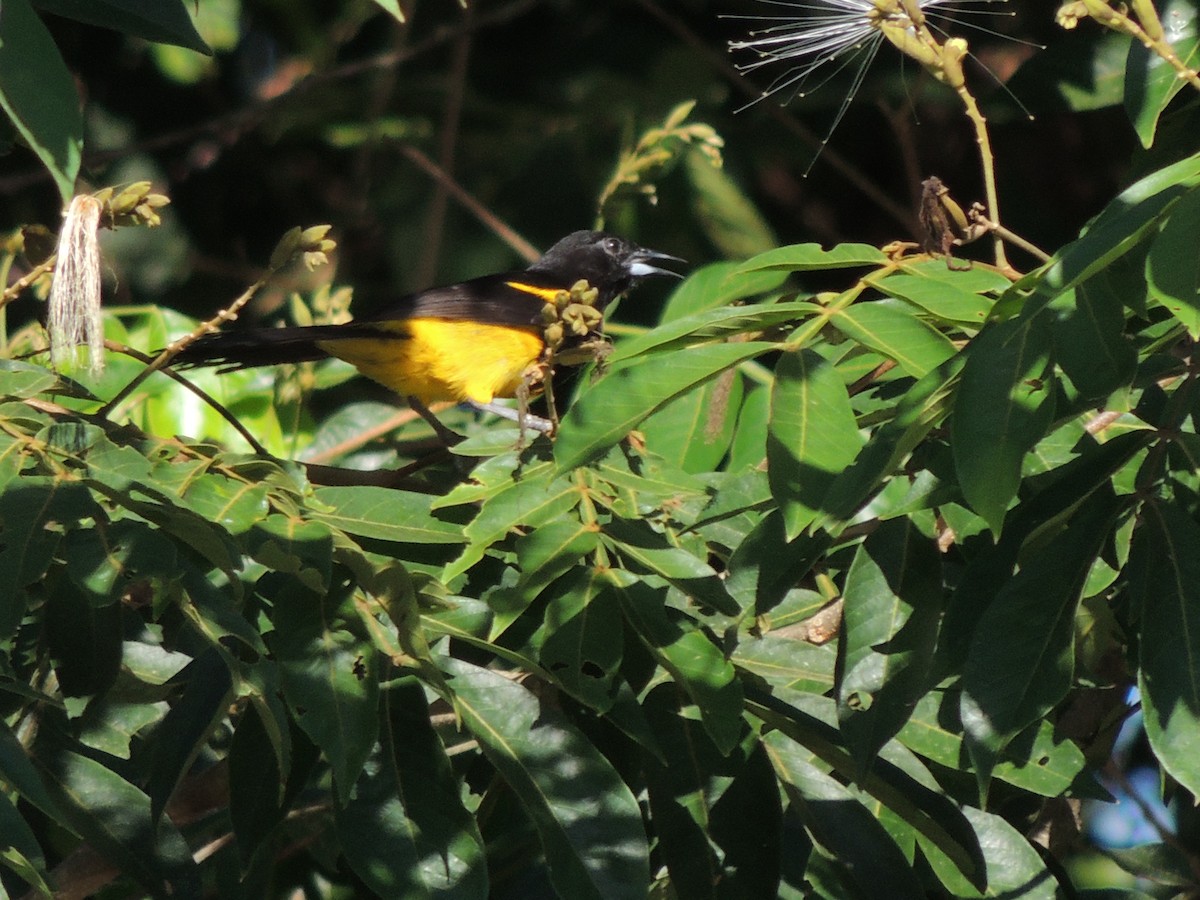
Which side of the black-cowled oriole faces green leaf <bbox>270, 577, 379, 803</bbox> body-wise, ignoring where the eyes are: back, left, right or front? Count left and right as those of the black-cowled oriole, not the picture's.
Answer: right

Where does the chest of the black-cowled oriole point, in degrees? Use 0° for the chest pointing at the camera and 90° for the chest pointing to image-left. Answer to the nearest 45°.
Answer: approximately 270°

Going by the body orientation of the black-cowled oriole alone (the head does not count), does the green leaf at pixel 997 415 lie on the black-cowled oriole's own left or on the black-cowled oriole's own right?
on the black-cowled oriole's own right

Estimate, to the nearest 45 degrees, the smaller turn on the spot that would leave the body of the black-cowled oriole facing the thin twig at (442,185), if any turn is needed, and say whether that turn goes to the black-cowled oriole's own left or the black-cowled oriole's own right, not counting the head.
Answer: approximately 90° to the black-cowled oriole's own left

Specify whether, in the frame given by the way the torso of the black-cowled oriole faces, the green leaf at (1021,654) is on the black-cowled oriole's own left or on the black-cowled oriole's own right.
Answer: on the black-cowled oriole's own right

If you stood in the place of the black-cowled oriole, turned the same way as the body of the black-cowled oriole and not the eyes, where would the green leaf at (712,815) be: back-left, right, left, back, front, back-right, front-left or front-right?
right

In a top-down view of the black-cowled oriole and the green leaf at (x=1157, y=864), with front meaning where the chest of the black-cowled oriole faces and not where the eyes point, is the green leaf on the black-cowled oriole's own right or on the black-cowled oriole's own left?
on the black-cowled oriole's own right

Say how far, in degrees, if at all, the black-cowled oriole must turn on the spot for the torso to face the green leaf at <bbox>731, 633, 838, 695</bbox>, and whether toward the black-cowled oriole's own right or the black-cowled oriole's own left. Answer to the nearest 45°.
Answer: approximately 90° to the black-cowled oriole's own right

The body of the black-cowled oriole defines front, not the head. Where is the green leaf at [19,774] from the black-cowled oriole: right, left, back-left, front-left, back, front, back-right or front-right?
right

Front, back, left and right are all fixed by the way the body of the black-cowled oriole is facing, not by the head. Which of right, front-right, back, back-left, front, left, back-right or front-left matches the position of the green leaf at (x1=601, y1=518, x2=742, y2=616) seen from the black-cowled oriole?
right

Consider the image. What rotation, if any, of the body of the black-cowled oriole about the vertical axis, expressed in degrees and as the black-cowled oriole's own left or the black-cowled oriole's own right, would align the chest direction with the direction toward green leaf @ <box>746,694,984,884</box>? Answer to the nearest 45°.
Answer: approximately 90° to the black-cowled oriole's own right

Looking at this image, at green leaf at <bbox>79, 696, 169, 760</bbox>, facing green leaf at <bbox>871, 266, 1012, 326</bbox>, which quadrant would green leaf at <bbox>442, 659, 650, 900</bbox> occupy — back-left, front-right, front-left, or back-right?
front-right

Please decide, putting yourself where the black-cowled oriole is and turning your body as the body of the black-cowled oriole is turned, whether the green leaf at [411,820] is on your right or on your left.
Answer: on your right
